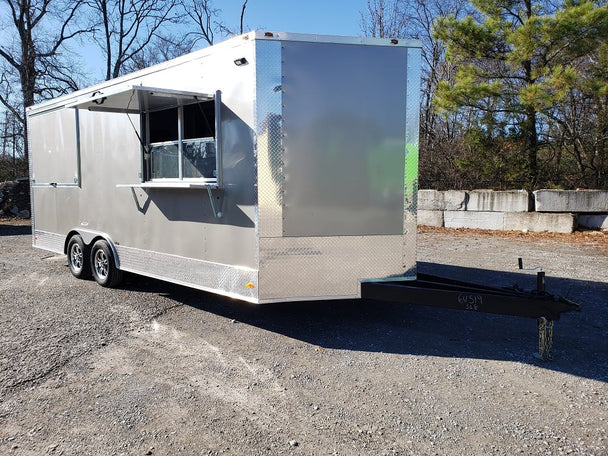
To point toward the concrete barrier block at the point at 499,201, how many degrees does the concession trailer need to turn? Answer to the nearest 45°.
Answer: approximately 90° to its left

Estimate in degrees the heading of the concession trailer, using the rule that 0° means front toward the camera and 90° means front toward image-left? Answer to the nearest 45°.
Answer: approximately 315°

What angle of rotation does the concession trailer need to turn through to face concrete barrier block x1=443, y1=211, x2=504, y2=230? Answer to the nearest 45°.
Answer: approximately 90° to its left

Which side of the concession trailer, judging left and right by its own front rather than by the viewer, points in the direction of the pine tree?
left

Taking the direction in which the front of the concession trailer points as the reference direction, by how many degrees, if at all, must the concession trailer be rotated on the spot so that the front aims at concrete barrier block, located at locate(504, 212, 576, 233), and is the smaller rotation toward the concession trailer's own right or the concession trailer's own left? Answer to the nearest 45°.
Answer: approximately 90° to the concession trailer's own left

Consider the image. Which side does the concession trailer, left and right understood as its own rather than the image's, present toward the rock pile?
back

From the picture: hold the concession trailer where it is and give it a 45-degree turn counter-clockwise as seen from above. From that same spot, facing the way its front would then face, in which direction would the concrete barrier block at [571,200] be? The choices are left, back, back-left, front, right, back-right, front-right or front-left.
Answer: front-left
